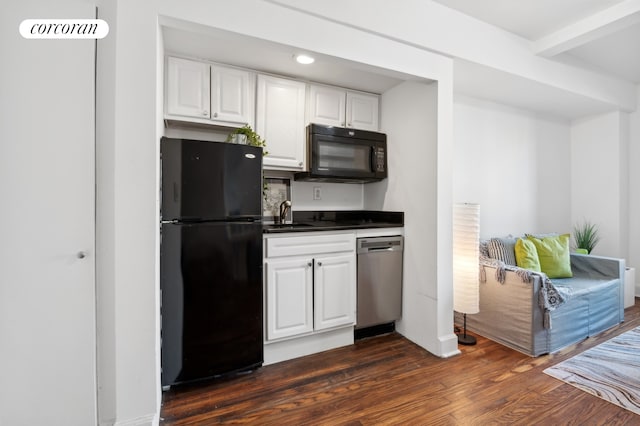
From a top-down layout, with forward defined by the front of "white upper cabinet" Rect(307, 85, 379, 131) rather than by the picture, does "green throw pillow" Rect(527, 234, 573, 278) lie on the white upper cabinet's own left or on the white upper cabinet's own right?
on the white upper cabinet's own left

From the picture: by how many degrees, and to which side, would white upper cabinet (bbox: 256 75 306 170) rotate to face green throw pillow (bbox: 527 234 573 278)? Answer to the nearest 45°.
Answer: approximately 45° to its left

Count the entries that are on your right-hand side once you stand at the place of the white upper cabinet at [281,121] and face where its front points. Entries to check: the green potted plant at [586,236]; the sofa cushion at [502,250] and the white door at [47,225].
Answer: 1

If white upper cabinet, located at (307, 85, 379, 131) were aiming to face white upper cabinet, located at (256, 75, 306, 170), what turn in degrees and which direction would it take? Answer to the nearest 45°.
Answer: approximately 90° to its right

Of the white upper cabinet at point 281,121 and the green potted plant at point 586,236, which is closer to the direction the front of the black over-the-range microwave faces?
the green potted plant

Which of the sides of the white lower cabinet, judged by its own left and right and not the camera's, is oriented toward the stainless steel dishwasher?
left

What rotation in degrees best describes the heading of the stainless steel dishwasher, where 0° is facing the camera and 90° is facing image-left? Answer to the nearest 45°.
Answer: approximately 315°

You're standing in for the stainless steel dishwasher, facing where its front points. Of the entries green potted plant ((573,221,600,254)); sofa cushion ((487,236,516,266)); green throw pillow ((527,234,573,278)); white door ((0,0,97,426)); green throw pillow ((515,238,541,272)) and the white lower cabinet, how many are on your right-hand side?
2

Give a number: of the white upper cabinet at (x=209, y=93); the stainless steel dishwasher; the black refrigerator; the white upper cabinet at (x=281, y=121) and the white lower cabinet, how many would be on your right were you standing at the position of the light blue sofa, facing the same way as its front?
5

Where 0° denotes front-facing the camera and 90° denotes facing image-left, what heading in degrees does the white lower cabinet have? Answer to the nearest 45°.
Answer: approximately 315°

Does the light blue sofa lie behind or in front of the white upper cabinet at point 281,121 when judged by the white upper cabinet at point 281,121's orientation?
in front
